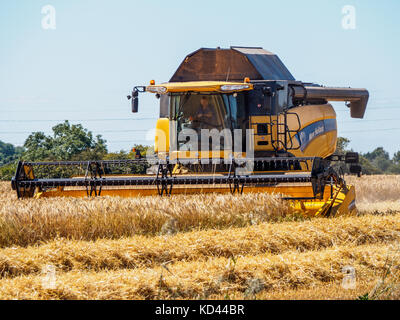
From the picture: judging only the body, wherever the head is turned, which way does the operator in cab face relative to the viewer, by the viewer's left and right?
facing the viewer and to the left of the viewer

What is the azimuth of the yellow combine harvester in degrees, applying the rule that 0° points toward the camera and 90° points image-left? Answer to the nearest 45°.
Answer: approximately 45°

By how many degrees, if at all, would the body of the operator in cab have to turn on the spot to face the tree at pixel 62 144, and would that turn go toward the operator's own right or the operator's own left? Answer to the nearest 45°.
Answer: approximately 135° to the operator's own right

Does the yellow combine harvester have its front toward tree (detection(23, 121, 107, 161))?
no
